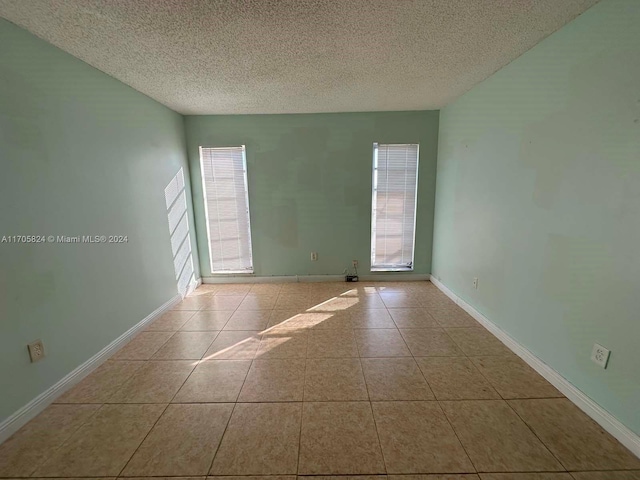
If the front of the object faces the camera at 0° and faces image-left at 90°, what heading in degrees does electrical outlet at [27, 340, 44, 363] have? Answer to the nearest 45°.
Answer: approximately 315°

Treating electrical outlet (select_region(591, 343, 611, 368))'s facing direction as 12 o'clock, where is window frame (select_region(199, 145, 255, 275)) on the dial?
The window frame is roughly at 1 o'clock from the electrical outlet.

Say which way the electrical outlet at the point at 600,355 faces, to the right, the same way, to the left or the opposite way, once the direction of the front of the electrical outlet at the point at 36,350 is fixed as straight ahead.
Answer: the opposite way

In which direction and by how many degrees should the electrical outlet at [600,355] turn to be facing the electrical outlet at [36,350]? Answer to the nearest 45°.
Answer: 0° — it already faces it

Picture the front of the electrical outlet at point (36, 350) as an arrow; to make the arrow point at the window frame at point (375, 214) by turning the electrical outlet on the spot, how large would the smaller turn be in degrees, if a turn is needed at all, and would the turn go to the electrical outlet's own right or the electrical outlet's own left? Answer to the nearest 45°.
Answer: approximately 45° to the electrical outlet's own left

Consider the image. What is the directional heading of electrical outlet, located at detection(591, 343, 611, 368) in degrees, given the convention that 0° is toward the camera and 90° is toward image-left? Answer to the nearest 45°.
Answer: approximately 45°

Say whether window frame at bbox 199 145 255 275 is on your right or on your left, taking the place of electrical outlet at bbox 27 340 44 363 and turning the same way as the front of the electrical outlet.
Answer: on your left

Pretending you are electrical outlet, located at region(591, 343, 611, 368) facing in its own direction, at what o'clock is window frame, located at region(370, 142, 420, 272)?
The window frame is roughly at 2 o'clock from the electrical outlet.
